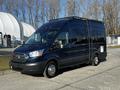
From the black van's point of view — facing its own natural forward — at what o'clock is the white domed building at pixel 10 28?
The white domed building is roughly at 4 o'clock from the black van.

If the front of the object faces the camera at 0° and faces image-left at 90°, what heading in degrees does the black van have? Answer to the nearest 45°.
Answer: approximately 45°
